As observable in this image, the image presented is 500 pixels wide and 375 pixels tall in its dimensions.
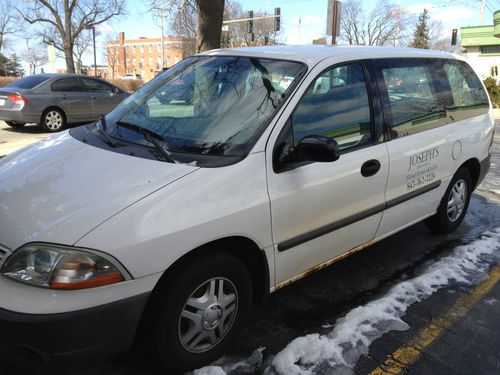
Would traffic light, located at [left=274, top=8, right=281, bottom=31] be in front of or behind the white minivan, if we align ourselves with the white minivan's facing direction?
behind

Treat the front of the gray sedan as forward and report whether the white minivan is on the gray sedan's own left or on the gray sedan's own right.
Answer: on the gray sedan's own right

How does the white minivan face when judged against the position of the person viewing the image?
facing the viewer and to the left of the viewer

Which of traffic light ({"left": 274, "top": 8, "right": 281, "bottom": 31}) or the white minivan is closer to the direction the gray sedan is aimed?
the traffic light

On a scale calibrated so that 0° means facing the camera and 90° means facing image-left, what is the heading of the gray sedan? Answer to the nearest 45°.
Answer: approximately 225°

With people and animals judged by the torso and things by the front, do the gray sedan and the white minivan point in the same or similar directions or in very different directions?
very different directions

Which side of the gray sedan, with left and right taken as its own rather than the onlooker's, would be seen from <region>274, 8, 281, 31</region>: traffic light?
front

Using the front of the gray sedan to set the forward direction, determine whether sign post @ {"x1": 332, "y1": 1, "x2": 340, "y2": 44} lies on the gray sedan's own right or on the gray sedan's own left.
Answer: on the gray sedan's own right
